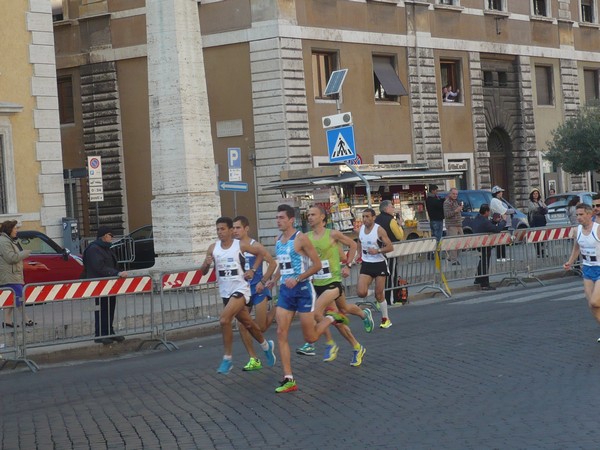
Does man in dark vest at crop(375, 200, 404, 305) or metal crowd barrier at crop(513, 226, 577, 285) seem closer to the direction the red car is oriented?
the metal crowd barrier

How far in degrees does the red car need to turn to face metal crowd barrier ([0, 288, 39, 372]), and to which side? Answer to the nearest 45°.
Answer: approximately 90° to its right

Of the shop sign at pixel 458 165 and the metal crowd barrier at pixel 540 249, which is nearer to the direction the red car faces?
the metal crowd barrier

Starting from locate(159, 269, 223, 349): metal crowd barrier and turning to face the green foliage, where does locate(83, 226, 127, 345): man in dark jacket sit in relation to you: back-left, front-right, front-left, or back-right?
back-left

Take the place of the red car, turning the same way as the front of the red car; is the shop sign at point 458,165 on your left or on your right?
on your left

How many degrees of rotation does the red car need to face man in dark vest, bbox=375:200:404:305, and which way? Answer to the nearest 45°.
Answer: approximately 45° to its right

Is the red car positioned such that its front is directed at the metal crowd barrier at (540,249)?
yes

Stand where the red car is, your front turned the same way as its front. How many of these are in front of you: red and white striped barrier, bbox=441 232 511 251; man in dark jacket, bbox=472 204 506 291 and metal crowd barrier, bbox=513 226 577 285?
3

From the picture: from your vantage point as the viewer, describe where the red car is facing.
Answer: facing to the right of the viewer

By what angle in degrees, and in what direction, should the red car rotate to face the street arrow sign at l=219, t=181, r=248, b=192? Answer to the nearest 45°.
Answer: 0° — it already faces it

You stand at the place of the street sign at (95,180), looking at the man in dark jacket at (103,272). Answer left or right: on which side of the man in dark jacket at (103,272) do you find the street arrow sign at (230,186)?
left
